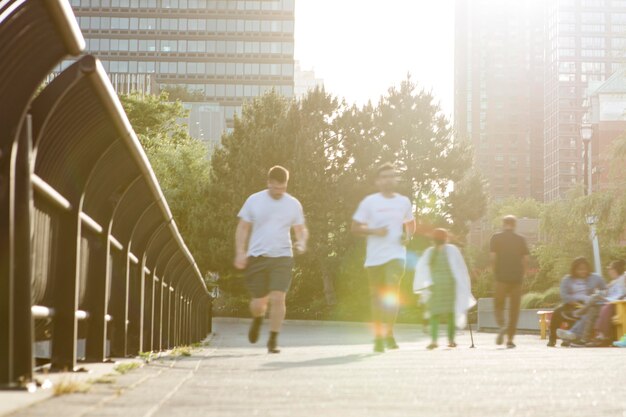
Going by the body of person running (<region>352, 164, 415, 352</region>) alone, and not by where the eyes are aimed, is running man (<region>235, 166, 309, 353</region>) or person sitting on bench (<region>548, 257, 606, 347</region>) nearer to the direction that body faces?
the running man

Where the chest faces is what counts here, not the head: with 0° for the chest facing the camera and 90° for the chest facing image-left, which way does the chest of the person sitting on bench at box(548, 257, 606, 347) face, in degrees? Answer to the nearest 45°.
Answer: approximately 45°

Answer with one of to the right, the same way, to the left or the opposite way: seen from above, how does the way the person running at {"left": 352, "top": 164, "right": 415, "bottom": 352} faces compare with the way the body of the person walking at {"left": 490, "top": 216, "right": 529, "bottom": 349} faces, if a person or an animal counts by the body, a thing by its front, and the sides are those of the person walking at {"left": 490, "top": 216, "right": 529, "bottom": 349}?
the opposite way

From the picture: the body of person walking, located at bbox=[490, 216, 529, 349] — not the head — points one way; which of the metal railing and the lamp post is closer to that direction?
the lamp post

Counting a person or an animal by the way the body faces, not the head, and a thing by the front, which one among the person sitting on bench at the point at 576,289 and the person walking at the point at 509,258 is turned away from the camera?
the person walking

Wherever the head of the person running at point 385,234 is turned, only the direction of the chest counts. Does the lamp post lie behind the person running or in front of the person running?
behind

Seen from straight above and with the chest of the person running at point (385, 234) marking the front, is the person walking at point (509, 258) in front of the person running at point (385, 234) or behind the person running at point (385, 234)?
behind

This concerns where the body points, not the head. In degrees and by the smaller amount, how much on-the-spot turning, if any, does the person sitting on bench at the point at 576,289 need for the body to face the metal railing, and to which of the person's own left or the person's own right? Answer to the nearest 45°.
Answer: approximately 45° to the person's own left

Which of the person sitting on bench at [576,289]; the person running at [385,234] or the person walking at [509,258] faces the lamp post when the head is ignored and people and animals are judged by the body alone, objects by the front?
the person walking at [509,258]

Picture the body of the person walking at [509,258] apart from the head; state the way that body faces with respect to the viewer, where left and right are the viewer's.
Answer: facing away from the viewer

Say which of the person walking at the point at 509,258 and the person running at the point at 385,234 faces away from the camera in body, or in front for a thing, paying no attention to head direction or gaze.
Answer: the person walking at the point at 509,258
